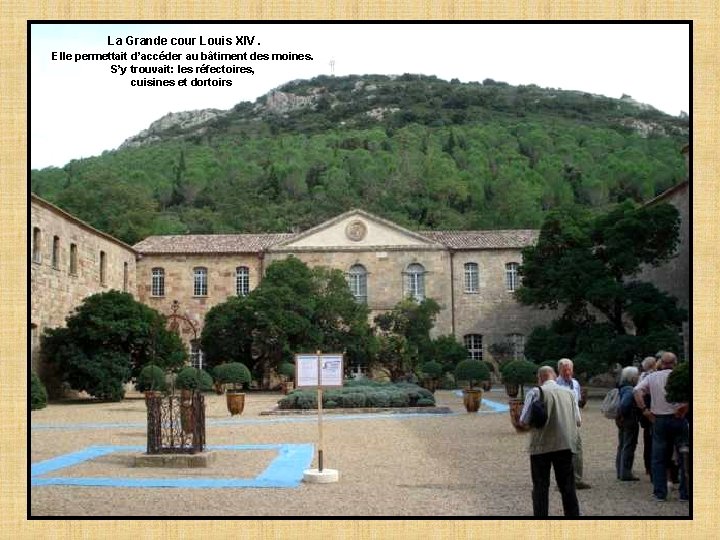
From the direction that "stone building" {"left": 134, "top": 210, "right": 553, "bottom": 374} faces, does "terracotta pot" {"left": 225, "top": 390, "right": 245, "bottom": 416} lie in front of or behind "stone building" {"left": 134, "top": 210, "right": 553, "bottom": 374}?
in front

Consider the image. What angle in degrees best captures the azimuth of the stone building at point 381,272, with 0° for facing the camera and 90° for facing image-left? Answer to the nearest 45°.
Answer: approximately 0°

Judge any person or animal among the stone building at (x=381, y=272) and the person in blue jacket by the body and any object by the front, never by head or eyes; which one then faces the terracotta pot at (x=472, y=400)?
the stone building

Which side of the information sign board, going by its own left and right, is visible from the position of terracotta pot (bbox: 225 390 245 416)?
back

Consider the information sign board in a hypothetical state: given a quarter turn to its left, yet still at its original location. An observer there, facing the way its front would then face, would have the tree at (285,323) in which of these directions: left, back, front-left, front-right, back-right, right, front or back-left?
left
